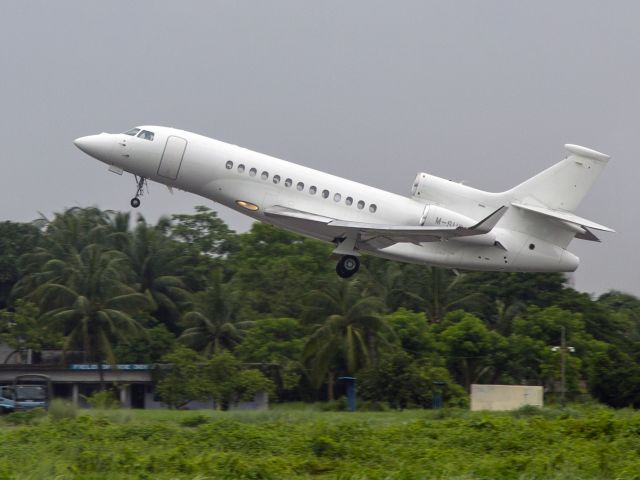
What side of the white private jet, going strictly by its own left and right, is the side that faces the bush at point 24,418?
front

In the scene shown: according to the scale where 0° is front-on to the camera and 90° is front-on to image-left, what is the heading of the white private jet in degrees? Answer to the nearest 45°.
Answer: approximately 90°

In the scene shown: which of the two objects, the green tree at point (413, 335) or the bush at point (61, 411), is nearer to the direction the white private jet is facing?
the bush

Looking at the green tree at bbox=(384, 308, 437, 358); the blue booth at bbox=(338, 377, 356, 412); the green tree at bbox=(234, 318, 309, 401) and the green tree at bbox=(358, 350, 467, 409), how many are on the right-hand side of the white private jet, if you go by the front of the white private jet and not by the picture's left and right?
4

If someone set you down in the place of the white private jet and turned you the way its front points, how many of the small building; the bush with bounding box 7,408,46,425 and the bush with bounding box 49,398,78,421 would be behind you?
0

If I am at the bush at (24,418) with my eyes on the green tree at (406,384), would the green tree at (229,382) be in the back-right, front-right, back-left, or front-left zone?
front-left

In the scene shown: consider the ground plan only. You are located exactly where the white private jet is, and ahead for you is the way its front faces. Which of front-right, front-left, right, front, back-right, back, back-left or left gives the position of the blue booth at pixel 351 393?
right

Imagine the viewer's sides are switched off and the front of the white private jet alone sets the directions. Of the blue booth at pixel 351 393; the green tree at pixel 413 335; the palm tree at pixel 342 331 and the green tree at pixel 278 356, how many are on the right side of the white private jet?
4

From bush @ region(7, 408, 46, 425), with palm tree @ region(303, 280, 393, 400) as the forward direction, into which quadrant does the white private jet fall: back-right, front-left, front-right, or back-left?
front-right

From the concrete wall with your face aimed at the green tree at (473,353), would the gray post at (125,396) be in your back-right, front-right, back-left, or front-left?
front-left

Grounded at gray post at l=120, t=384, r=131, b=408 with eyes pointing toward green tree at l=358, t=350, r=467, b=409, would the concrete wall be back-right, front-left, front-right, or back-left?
front-right

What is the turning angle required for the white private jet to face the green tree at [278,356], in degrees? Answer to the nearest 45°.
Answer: approximately 90° to its right

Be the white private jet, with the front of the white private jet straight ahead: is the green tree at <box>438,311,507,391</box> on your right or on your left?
on your right
